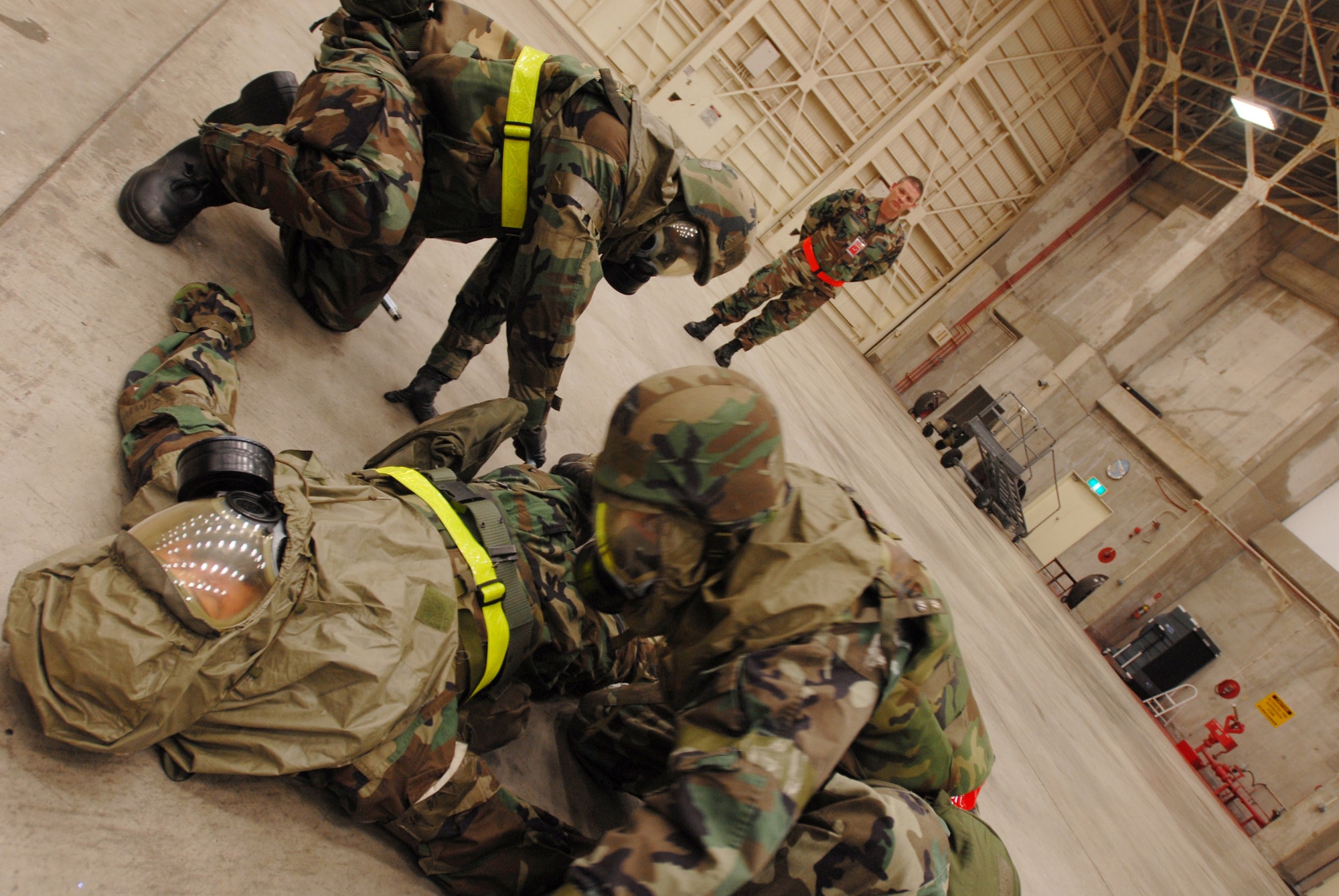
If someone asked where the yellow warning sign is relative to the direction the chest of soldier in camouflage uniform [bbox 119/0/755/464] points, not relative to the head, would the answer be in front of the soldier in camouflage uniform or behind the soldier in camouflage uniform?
in front

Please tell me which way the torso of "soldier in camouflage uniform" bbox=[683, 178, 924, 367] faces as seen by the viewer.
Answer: toward the camera

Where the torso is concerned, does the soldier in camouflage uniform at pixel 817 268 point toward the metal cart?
no

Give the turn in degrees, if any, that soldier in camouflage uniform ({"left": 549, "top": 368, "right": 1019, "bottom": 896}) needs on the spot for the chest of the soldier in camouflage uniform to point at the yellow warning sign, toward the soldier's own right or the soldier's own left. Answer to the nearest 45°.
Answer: approximately 135° to the soldier's own right

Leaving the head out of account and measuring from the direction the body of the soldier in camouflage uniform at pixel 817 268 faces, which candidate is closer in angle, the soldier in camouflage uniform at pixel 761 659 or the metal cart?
the soldier in camouflage uniform

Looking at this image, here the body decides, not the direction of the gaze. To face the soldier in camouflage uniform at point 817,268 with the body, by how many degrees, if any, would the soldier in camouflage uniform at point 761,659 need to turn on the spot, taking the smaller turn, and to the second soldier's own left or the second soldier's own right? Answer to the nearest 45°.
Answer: approximately 135° to the second soldier's own right

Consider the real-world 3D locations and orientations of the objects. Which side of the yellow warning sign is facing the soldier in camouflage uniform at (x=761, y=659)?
front

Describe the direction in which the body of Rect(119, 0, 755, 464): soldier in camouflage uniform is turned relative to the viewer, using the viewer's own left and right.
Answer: facing to the right of the viewer
